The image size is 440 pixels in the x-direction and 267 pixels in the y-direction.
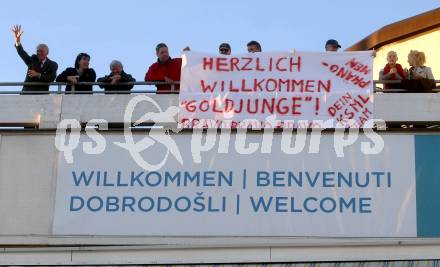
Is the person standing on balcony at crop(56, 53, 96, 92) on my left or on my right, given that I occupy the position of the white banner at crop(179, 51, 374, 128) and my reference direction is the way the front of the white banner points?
on my right

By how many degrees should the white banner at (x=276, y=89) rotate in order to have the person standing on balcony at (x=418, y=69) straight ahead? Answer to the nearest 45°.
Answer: approximately 90° to its left

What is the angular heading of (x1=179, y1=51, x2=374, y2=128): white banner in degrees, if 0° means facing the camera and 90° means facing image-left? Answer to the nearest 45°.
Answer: approximately 0°

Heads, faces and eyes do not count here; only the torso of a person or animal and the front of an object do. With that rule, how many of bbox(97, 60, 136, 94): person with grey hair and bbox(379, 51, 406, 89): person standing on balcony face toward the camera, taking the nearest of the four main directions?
2

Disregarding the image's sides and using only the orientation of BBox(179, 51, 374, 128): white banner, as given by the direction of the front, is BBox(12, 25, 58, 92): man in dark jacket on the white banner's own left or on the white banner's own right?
on the white banner's own right

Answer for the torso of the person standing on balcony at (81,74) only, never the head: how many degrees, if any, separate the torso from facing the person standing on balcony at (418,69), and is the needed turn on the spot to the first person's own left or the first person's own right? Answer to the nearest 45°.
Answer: approximately 90° to the first person's own left

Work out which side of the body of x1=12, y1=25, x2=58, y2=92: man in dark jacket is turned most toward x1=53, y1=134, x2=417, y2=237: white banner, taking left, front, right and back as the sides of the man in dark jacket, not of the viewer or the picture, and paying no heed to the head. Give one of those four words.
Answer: left

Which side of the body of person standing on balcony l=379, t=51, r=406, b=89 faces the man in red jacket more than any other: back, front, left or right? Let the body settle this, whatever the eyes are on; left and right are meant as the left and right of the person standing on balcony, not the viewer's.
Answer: right

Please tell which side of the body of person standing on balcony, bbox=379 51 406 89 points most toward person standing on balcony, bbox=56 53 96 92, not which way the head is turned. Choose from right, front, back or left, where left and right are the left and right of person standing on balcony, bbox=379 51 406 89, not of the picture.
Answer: right
